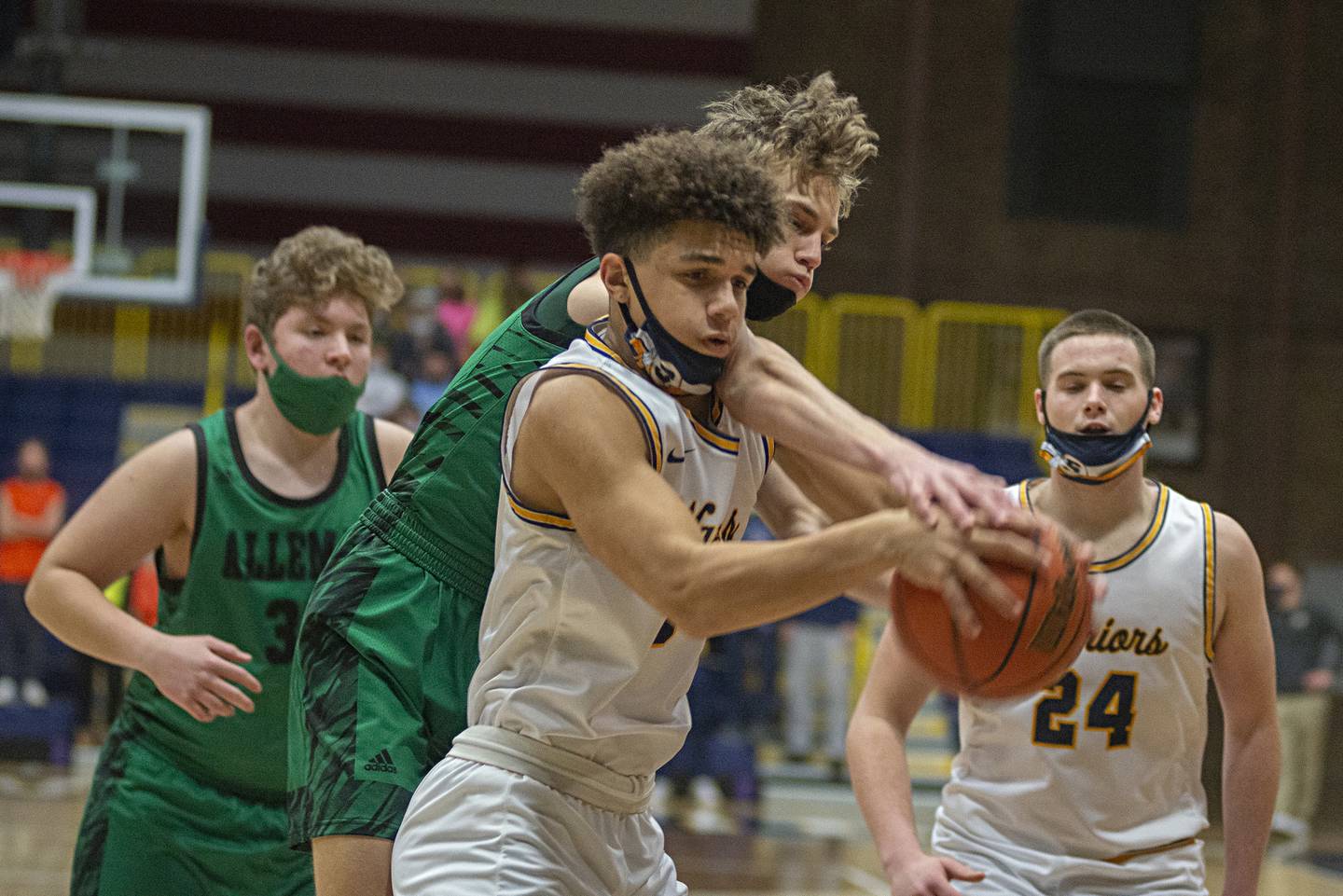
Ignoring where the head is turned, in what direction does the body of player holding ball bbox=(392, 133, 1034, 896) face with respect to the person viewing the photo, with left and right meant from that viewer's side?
facing the viewer and to the right of the viewer

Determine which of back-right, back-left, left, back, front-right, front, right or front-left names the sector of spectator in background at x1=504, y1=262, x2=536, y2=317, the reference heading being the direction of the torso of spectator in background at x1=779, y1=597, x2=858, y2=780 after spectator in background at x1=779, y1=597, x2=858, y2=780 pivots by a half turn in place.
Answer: front-left

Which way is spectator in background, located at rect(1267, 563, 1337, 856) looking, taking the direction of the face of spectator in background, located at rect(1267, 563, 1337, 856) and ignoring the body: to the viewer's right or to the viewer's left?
to the viewer's left

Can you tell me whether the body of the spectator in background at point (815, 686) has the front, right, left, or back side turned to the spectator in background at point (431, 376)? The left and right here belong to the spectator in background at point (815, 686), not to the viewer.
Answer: right

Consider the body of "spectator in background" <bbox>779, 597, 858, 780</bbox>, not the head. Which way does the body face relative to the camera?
toward the camera

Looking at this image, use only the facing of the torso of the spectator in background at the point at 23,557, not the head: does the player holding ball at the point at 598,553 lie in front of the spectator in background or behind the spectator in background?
in front

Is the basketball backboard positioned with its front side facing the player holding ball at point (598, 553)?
yes

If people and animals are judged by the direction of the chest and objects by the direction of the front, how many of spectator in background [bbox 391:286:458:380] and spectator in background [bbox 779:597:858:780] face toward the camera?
2

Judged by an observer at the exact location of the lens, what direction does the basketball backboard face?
facing the viewer

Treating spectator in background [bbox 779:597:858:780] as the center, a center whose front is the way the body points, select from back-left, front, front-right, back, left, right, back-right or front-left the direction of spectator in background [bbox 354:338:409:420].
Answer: right
